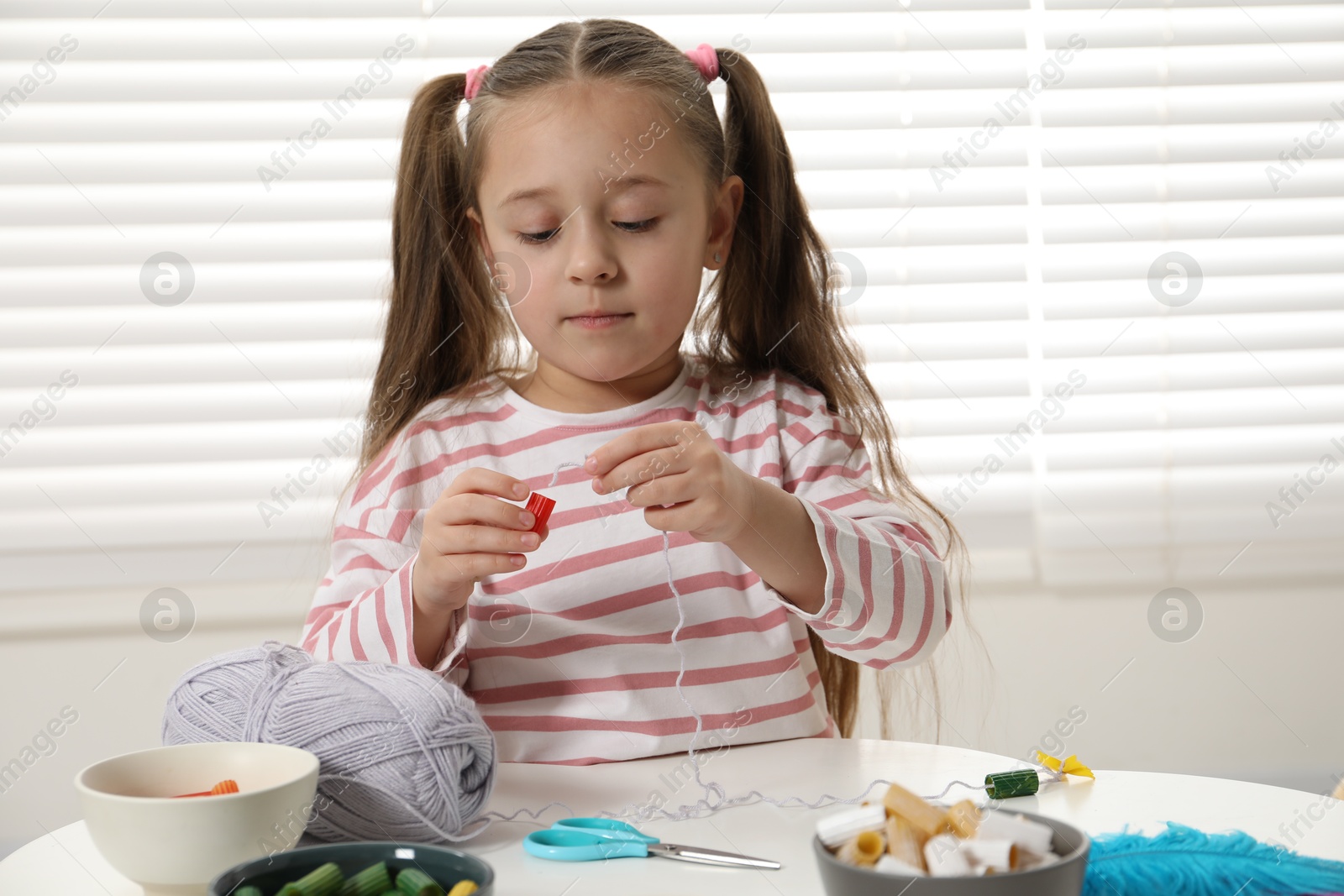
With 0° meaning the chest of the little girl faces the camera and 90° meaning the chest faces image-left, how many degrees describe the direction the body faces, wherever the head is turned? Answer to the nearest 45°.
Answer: approximately 0°

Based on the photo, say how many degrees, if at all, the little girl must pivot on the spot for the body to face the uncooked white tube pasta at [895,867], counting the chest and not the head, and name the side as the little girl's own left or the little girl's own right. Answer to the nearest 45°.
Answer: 0° — they already face it

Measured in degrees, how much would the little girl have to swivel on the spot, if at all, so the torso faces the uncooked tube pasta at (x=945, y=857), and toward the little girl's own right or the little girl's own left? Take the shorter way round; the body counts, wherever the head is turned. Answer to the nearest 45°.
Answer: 0° — they already face it

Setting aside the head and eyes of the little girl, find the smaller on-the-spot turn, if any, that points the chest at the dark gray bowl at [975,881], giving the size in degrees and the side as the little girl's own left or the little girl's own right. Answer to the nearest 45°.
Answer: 0° — they already face it
